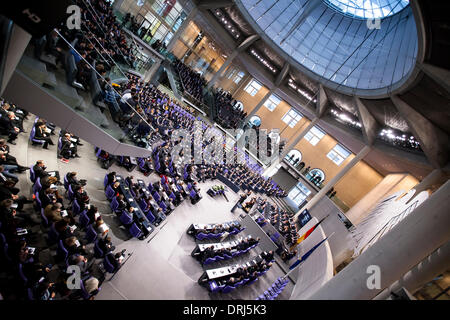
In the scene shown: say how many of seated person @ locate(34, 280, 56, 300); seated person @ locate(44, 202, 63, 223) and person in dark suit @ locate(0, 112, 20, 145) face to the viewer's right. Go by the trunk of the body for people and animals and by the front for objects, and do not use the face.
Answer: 3

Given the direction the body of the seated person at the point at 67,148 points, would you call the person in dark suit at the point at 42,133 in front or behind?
behind

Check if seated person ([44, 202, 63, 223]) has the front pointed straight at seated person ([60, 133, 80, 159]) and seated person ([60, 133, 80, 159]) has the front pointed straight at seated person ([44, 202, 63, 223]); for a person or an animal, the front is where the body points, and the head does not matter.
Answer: no

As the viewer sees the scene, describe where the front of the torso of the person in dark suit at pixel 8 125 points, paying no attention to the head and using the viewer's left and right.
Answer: facing to the right of the viewer

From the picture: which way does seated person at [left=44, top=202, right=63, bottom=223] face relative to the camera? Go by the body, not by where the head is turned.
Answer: to the viewer's right

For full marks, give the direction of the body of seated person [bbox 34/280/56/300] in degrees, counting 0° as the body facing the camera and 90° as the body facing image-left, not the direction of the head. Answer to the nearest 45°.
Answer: approximately 270°

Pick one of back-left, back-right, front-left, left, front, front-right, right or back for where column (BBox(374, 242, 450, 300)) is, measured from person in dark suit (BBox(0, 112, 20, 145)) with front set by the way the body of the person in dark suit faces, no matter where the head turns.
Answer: front-right

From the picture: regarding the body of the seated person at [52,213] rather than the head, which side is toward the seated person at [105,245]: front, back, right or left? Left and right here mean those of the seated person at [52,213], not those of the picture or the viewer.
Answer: front

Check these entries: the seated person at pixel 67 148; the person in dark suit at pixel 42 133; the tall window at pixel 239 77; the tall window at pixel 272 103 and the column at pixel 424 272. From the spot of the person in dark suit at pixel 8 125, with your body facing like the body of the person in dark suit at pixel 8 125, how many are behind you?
0

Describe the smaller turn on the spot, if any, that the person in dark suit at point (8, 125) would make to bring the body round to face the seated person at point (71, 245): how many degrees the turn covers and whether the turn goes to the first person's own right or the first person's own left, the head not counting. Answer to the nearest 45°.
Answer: approximately 45° to the first person's own right

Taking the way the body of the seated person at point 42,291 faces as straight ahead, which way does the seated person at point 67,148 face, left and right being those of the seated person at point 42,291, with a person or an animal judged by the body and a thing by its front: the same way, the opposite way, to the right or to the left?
the same way

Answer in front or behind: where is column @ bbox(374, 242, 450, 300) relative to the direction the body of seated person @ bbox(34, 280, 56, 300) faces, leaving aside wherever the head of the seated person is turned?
in front

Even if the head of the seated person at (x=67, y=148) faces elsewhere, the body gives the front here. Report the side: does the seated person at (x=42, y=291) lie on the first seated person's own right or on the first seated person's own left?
on the first seated person's own right

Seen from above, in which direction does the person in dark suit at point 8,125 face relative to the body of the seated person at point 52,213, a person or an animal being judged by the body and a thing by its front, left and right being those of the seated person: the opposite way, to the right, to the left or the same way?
the same way

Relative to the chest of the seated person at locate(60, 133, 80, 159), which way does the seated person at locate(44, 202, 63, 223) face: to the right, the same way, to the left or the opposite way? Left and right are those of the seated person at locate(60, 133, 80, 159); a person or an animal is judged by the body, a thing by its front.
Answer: the same way

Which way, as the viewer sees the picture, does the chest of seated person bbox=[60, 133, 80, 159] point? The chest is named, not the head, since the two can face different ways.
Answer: to the viewer's right

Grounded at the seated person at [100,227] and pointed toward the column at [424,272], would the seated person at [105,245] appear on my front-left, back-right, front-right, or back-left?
front-right

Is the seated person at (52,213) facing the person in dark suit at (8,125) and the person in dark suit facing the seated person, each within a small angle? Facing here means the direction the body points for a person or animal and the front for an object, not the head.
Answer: no

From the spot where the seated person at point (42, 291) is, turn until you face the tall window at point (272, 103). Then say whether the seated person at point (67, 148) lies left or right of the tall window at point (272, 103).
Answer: left
